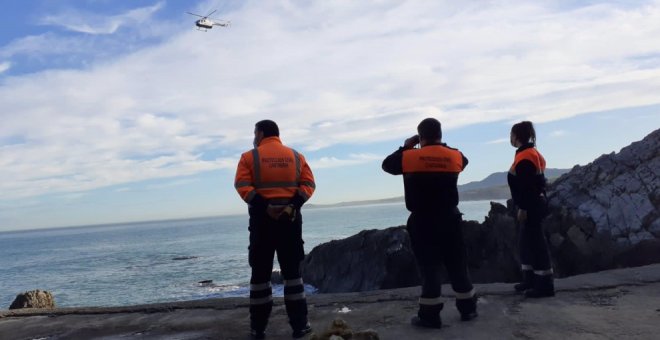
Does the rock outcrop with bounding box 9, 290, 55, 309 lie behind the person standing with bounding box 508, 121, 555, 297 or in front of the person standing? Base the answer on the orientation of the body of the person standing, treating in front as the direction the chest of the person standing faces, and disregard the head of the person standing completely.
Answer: in front

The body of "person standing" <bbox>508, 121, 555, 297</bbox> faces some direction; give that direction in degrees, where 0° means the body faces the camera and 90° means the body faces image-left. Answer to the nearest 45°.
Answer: approximately 90°

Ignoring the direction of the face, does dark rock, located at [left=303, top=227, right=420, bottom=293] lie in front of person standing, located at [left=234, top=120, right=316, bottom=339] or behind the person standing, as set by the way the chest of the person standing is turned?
in front

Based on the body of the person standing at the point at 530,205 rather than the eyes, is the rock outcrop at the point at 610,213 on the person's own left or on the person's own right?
on the person's own right

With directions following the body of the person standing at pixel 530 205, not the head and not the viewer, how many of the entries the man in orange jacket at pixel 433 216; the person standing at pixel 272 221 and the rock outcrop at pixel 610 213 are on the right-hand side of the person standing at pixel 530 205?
1

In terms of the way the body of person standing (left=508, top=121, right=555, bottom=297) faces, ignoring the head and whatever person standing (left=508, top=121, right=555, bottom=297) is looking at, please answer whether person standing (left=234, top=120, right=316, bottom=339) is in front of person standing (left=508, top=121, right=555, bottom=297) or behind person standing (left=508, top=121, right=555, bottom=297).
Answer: in front

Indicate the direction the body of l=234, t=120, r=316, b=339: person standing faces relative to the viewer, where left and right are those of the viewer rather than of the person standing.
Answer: facing away from the viewer

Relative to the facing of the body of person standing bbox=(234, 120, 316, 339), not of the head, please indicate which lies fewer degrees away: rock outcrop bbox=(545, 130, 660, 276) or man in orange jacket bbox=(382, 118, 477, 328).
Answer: the rock outcrop

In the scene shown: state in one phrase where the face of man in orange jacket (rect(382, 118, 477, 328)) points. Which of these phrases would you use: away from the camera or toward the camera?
away from the camera

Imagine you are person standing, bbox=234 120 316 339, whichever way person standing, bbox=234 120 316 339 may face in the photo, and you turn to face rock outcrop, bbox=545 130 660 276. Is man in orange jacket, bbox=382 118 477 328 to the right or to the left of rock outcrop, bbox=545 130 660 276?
right

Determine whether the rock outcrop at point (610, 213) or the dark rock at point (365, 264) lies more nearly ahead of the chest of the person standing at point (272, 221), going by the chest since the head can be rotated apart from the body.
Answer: the dark rock

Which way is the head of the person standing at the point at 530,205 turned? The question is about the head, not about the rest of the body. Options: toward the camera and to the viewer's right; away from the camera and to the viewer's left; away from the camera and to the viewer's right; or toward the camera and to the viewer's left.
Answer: away from the camera and to the viewer's left

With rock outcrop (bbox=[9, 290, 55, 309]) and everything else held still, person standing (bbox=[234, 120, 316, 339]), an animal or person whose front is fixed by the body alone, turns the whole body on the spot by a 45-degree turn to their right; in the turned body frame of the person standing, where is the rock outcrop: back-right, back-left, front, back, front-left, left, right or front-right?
left
